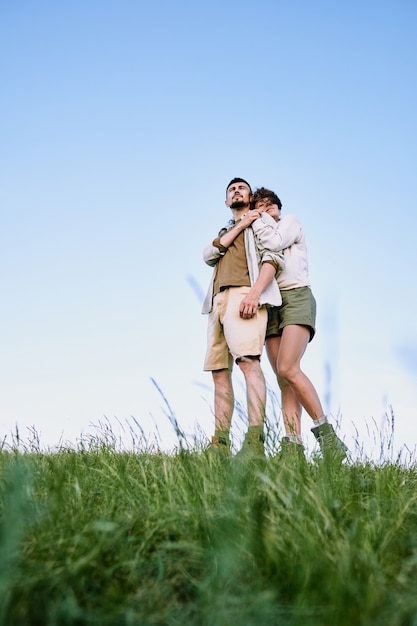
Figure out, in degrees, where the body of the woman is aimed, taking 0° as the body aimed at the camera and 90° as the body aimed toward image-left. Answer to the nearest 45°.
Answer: approximately 45°
